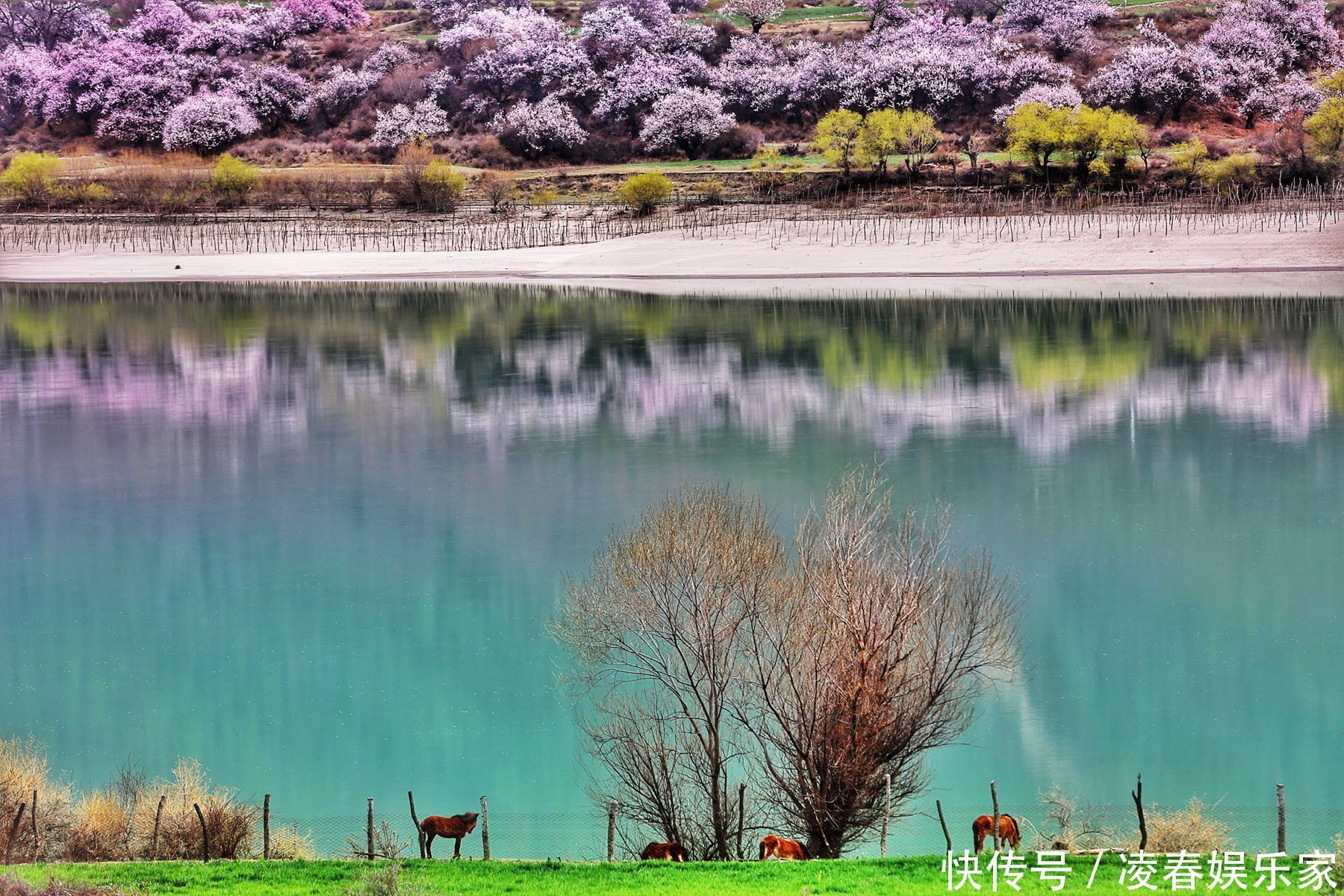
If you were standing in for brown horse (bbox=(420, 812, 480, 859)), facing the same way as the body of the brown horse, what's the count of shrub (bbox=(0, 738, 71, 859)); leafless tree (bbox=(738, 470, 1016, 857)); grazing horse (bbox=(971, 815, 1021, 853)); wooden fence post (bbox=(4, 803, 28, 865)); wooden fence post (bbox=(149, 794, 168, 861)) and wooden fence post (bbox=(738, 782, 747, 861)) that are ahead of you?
3

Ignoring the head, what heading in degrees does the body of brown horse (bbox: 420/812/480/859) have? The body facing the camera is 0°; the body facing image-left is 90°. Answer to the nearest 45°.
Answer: approximately 270°

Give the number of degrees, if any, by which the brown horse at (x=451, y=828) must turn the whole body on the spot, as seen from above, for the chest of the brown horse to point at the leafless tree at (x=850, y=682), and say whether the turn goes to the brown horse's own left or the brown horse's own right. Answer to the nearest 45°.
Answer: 0° — it already faces it

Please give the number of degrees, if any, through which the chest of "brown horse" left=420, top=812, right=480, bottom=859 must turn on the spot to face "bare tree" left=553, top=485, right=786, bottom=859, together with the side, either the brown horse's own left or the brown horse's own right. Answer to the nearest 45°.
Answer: approximately 45° to the brown horse's own left

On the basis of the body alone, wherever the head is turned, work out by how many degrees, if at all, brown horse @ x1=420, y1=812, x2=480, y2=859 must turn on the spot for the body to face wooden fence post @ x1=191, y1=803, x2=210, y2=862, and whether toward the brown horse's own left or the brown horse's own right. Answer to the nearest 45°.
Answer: approximately 180°

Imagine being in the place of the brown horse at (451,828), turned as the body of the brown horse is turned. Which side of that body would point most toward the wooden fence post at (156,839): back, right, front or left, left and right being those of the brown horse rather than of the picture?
back

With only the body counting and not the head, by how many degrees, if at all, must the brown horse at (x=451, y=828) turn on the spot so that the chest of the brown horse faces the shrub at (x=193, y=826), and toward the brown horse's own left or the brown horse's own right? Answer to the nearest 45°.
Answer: approximately 180°
